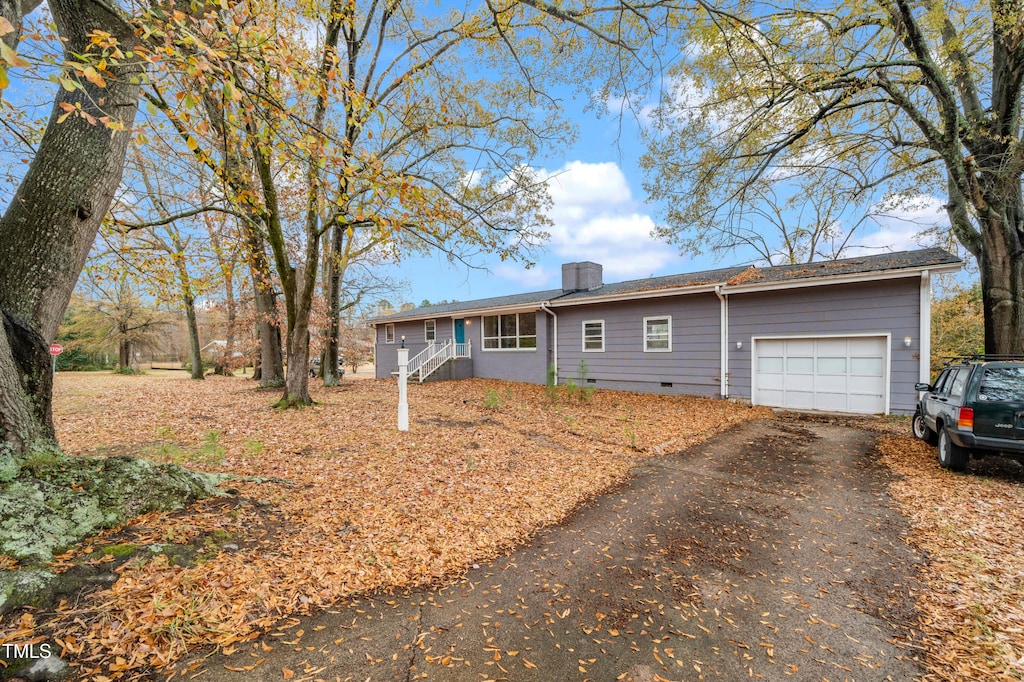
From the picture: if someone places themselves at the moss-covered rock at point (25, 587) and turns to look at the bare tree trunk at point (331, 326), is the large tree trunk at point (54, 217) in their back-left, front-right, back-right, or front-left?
front-left

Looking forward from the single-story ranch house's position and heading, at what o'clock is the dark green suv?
The dark green suv is roughly at 10 o'clock from the single-story ranch house.

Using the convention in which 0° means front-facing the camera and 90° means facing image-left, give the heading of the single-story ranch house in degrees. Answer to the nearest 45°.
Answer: approximately 45°

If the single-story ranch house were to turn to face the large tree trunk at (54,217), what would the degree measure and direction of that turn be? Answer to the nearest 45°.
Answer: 0° — it already faces it

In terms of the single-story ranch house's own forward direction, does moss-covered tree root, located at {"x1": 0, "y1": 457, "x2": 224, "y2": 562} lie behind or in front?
in front

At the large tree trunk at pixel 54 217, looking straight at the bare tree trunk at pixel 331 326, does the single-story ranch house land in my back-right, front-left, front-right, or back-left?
front-right

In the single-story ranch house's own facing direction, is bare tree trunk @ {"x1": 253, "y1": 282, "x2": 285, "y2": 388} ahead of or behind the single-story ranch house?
ahead

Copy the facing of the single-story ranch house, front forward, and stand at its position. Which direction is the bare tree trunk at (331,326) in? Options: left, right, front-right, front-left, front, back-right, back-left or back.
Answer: front-right
